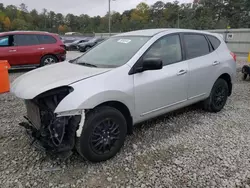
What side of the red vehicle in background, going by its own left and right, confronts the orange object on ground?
left

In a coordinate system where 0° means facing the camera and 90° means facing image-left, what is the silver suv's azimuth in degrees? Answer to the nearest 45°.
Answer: approximately 45°

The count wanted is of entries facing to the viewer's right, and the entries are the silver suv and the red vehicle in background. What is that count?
0

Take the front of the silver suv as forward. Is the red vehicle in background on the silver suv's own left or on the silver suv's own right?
on the silver suv's own right

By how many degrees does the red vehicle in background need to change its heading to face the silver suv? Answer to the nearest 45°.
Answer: approximately 90° to its left

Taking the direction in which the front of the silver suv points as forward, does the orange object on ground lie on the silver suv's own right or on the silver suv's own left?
on the silver suv's own right

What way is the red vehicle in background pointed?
to the viewer's left
